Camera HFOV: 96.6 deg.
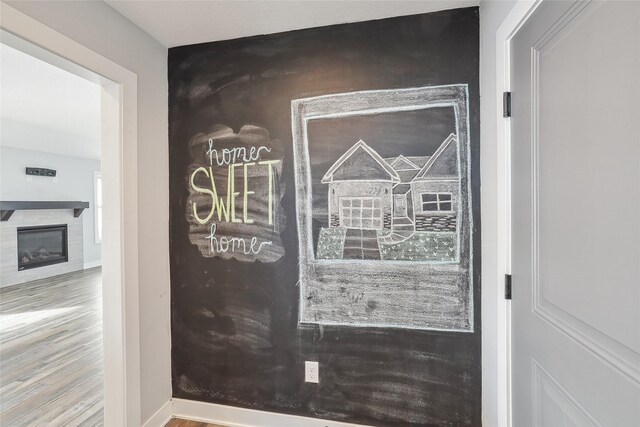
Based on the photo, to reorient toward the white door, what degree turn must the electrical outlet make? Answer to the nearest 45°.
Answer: approximately 45° to its left

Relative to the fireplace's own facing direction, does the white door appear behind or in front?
in front

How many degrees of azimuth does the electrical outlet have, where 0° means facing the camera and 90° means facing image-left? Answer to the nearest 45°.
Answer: approximately 0°

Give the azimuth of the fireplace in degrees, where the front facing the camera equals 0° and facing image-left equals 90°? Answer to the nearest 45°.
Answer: approximately 315°
